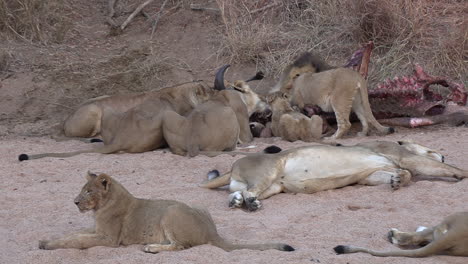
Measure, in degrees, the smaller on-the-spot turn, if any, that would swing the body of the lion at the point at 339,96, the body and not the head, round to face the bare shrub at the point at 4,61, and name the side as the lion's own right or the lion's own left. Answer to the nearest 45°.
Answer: approximately 45° to the lion's own left

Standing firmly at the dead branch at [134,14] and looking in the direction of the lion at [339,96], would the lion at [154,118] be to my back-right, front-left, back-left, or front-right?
front-right

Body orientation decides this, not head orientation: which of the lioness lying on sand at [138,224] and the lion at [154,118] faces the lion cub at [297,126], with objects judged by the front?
the lion

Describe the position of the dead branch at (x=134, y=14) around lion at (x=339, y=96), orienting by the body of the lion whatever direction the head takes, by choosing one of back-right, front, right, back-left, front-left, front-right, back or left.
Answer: front

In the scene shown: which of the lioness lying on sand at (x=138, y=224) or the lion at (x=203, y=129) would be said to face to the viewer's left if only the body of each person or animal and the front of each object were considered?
the lioness lying on sand

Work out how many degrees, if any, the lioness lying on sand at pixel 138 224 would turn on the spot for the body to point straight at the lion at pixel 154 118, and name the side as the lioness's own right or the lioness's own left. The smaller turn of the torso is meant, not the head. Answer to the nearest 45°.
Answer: approximately 90° to the lioness's own right

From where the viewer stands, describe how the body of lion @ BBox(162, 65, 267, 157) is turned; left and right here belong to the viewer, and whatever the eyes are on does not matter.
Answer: facing away from the viewer and to the right of the viewer

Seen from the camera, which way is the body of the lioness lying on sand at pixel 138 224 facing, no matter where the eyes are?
to the viewer's left

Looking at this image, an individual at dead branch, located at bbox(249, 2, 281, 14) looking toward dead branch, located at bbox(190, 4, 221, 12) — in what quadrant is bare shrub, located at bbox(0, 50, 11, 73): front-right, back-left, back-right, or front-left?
front-left

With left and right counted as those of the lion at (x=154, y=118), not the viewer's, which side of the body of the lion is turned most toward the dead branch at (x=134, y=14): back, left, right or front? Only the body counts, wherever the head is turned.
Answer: left

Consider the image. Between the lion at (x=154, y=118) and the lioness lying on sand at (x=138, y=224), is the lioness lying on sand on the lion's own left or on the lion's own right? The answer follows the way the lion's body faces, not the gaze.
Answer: on the lion's own right

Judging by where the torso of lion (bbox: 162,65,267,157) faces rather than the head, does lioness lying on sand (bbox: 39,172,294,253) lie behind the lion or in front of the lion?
behind
